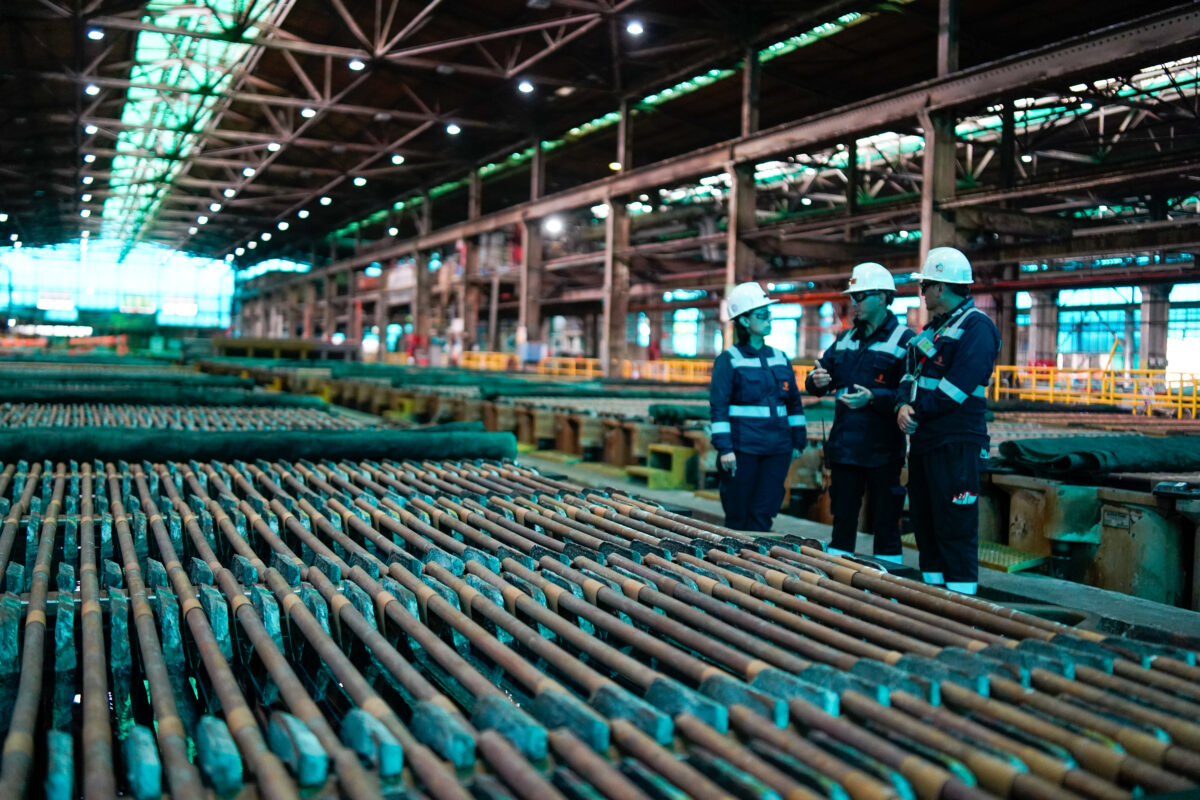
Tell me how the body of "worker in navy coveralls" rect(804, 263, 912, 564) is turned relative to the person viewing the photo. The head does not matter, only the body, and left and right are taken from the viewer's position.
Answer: facing the viewer and to the left of the viewer

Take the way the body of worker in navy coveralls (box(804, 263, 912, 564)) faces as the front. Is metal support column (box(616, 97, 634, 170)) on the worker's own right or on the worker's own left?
on the worker's own right

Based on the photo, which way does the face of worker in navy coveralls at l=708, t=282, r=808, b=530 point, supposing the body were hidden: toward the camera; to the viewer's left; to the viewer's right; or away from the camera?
to the viewer's right

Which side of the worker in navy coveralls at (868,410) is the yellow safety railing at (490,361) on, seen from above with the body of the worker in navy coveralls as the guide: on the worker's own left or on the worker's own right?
on the worker's own right

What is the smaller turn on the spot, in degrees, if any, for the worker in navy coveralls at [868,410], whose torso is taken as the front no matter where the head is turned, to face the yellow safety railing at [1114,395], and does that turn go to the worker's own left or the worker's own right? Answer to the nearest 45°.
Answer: approximately 135° to the worker's own right

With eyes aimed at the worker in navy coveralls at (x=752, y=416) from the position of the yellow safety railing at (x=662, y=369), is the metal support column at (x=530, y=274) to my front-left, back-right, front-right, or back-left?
back-right

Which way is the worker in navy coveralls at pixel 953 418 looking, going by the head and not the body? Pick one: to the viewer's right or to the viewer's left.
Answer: to the viewer's left
